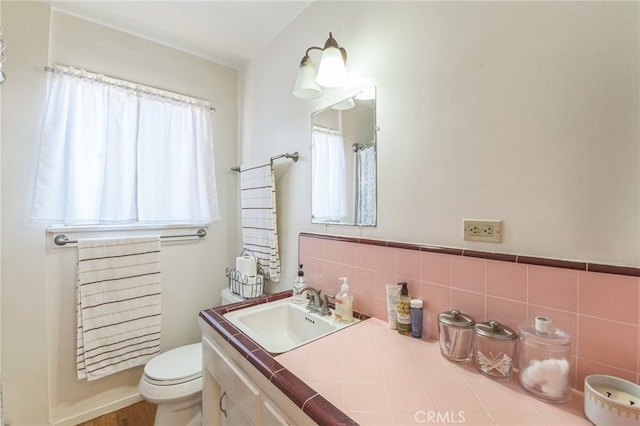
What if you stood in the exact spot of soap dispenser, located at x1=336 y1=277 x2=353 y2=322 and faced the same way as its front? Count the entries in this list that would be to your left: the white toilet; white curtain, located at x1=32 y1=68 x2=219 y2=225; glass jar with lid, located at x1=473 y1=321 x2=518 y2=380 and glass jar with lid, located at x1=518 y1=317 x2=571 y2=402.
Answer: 2

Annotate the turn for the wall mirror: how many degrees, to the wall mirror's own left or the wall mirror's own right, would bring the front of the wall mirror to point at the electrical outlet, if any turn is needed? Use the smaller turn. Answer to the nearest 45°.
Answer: approximately 90° to the wall mirror's own left

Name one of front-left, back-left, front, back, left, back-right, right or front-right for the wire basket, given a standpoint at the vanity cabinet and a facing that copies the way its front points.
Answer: back-right

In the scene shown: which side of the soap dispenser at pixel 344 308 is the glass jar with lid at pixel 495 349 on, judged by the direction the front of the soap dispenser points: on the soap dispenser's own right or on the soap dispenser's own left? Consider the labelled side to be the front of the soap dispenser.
on the soap dispenser's own left

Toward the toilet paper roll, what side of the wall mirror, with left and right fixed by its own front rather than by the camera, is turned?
right

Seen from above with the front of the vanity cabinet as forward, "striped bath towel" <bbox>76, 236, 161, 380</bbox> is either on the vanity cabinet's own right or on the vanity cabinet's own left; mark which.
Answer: on the vanity cabinet's own right
